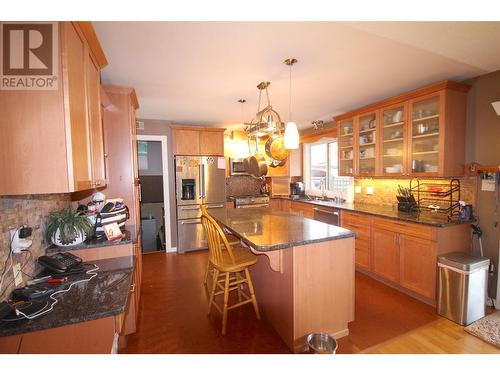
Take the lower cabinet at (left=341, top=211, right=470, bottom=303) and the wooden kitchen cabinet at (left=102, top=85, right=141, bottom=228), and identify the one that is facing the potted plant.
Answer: the lower cabinet

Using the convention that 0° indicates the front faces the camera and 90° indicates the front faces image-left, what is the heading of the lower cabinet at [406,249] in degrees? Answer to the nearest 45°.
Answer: approximately 45°

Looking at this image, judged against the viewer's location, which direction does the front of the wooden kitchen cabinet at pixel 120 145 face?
facing to the right of the viewer

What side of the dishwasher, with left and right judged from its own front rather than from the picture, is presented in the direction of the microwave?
right

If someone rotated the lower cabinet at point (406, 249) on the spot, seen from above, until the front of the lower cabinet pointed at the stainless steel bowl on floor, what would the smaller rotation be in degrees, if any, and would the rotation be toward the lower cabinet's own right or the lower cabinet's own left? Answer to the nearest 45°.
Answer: approximately 45° to the lower cabinet's own left

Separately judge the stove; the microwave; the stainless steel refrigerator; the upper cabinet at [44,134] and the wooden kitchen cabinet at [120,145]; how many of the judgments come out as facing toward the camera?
3

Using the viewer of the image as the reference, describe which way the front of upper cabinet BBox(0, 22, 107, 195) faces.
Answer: facing to the right of the viewer

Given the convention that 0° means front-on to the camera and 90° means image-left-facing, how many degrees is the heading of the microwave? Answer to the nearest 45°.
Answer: approximately 0°

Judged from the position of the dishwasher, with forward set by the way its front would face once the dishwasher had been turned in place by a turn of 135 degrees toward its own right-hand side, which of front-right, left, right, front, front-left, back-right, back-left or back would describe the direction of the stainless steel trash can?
back-right

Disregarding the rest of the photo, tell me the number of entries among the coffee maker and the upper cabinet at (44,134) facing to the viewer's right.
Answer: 1

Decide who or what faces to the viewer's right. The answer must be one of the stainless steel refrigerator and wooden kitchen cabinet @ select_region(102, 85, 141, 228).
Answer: the wooden kitchen cabinet

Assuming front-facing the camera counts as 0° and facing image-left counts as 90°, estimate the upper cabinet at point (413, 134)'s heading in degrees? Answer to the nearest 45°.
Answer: approximately 45°
